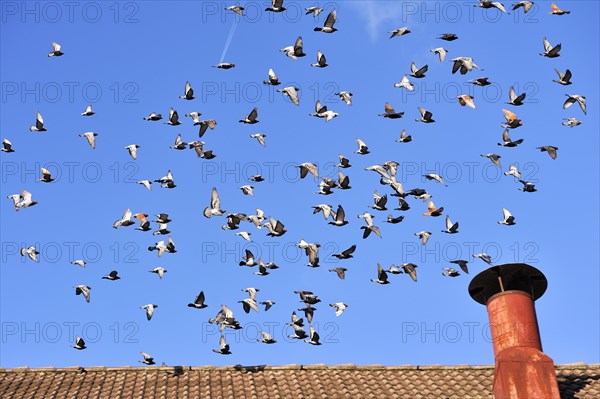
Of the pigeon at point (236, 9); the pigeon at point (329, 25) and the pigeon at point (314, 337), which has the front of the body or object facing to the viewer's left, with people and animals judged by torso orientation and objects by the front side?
the pigeon at point (236, 9)

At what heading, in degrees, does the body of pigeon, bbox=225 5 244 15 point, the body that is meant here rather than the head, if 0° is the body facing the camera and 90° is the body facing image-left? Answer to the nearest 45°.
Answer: approximately 90°

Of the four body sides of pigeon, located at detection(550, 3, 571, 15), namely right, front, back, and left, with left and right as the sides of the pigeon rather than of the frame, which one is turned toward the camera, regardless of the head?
right

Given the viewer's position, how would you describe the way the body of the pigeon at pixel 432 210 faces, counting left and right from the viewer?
facing to the left of the viewer

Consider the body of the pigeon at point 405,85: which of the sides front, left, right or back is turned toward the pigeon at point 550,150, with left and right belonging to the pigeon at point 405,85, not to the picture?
back
